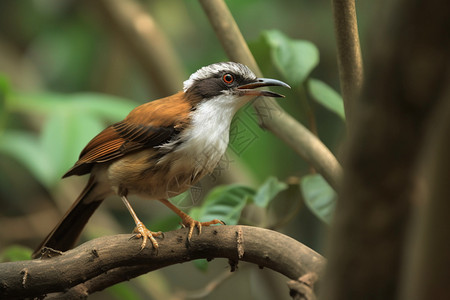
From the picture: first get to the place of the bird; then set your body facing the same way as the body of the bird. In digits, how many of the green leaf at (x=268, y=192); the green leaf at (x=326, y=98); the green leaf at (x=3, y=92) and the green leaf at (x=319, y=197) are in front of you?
3

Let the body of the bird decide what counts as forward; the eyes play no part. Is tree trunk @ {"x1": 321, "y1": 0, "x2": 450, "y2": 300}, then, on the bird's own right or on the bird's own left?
on the bird's own right

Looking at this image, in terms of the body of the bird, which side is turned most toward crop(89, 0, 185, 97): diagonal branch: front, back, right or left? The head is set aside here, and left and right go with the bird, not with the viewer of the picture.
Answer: left

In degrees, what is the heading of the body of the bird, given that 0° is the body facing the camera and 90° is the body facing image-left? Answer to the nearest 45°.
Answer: approximately 270°

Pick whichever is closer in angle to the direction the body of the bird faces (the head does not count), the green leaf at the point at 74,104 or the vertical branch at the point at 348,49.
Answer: the vertical branch

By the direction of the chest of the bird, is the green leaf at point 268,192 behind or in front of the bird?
in front

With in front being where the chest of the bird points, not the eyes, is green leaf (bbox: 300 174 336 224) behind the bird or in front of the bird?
in front

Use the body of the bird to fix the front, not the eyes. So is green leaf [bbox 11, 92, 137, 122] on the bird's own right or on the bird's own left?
on the bird's own left

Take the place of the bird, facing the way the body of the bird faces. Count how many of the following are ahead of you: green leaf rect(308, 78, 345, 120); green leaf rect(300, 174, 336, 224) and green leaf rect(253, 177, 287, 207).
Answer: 3
